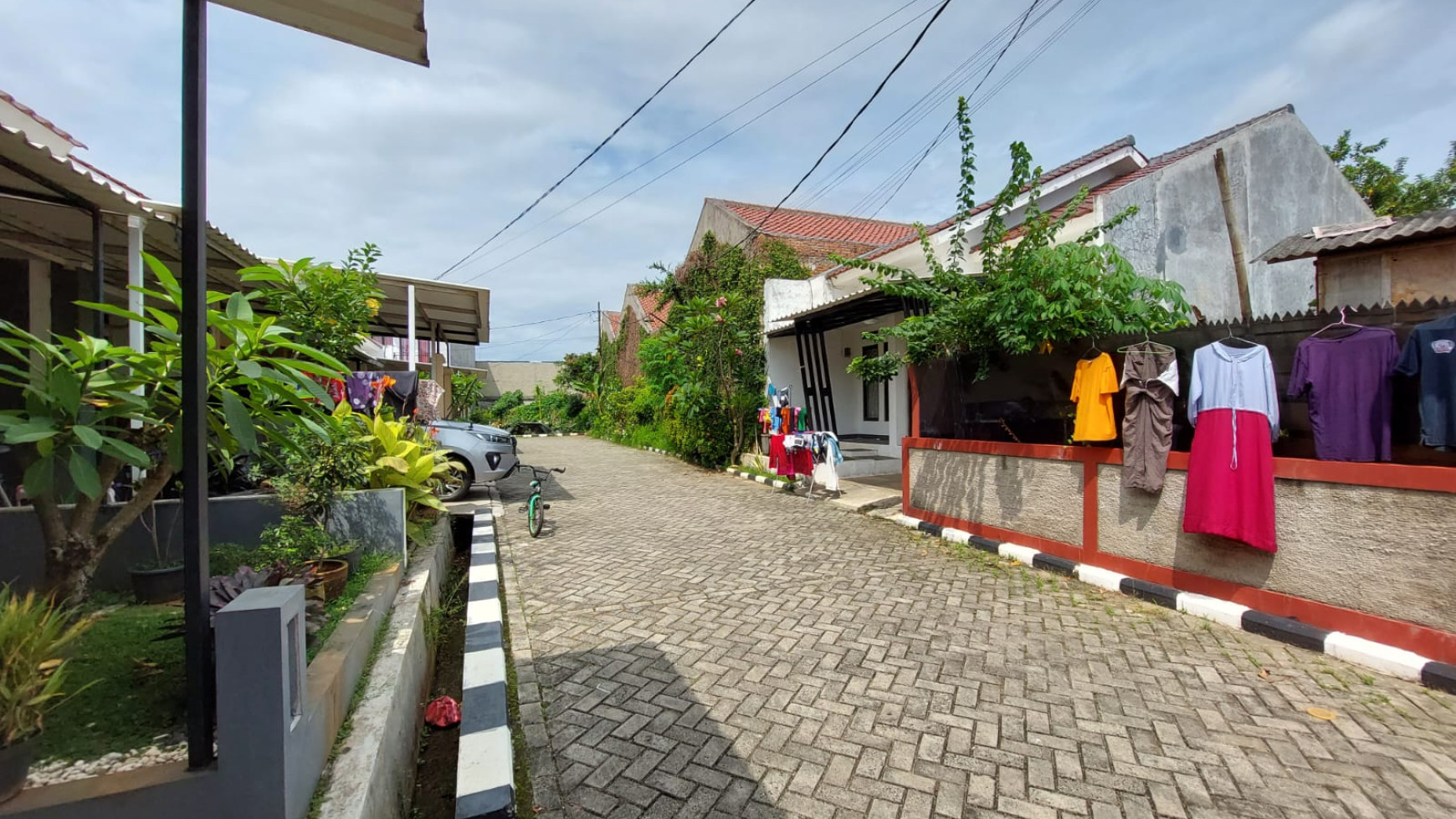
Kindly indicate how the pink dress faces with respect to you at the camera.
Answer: facing the viewer

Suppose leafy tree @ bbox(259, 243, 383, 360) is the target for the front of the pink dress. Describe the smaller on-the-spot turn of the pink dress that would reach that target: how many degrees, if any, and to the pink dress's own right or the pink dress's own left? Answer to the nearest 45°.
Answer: approximately 45° to the pink dress's own right

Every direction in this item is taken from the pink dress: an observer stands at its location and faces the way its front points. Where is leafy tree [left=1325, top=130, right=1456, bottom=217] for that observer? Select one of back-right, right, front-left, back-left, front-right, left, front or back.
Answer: back

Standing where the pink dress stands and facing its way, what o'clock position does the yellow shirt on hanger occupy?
The yellow shirt on hanger is roughly at 4 o'clock from the pink dress.

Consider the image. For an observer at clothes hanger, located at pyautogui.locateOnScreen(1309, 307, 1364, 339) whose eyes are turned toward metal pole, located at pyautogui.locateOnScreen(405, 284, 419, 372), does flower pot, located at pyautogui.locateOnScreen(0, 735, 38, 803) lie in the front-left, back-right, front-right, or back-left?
front-left

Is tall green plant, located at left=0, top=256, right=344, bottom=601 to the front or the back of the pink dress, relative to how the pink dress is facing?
to the front
